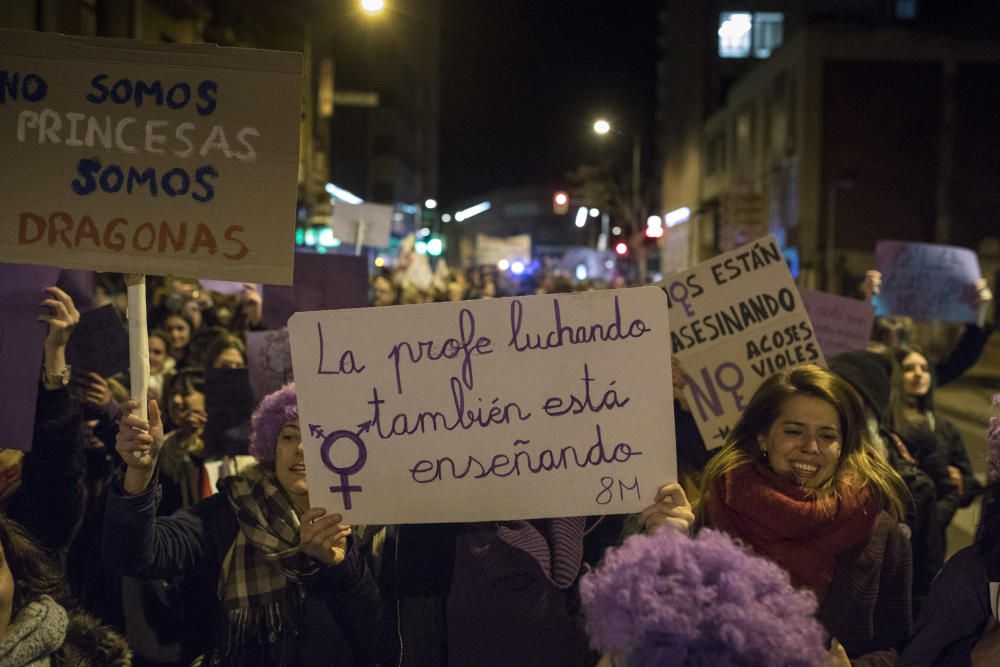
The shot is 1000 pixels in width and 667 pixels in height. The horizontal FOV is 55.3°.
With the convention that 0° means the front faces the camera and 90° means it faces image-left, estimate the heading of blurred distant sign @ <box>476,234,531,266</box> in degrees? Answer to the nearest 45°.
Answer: approximately 0°

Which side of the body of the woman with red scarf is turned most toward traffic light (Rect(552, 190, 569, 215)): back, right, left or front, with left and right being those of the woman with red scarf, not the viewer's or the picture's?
back

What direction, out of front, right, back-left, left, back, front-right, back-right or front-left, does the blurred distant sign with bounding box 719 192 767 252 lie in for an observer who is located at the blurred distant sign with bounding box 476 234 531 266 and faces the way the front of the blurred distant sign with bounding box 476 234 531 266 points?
front-left

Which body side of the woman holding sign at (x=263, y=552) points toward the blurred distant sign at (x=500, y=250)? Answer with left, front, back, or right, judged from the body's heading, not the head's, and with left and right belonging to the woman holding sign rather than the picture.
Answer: back

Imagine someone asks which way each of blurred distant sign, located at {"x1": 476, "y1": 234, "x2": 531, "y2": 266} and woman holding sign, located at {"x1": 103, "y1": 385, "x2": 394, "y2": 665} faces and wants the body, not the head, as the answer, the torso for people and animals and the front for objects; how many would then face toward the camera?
2

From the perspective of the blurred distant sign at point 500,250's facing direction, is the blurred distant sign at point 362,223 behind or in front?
in front

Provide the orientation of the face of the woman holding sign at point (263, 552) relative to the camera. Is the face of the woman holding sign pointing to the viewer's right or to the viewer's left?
to the viewer's right

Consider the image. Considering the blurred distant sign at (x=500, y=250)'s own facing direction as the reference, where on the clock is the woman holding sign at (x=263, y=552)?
The woman holding sign is roughly at 12 o'clock from the blurred distant sign.

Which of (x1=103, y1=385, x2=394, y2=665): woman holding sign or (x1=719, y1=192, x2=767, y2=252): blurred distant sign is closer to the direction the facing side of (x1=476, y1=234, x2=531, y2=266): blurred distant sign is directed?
the woman holding sign

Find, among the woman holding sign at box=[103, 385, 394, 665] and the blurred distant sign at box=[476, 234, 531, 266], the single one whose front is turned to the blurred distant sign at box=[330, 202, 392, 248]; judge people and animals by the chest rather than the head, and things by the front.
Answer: the blurred distant sign at box=[476, 234, 531, 266]

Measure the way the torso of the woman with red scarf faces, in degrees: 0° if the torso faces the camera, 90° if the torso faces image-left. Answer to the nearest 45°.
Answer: approximately 0°

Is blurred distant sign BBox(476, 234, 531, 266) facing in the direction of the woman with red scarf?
yes

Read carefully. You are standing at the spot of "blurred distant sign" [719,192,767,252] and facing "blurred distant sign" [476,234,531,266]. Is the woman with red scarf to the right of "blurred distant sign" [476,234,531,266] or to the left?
left
